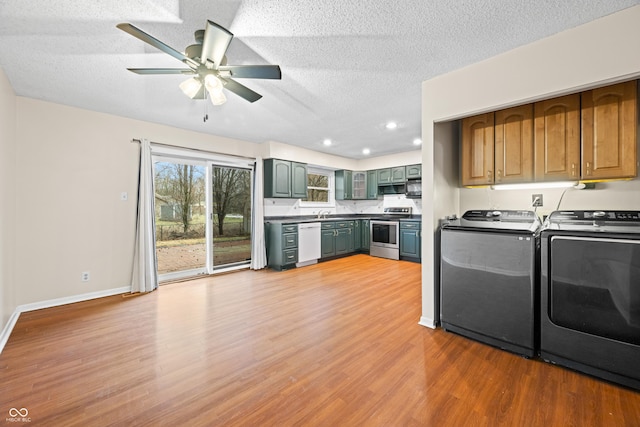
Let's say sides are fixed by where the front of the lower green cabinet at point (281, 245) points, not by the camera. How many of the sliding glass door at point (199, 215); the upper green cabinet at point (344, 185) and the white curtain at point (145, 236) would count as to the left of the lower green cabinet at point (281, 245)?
1

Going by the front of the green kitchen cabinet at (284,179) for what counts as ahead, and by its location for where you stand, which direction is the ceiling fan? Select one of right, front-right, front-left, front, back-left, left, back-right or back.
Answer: front-right

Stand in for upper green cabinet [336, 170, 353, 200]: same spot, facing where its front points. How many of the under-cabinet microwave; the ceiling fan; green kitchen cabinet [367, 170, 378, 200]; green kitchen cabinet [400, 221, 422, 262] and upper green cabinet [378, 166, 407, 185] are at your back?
0

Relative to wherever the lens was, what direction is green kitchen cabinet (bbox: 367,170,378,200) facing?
facing the viewer

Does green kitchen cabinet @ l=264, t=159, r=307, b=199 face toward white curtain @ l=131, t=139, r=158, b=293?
no

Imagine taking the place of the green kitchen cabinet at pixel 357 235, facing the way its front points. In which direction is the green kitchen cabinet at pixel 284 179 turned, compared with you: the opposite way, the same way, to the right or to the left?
the same way

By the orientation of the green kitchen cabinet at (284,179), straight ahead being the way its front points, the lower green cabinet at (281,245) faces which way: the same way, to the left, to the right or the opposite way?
the same way

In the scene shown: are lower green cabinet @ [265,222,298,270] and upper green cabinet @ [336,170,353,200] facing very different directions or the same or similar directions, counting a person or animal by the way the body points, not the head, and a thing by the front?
same or similar directions

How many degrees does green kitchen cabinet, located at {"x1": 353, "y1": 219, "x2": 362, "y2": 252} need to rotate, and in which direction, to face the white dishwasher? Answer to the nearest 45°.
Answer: approximately 90° to its right

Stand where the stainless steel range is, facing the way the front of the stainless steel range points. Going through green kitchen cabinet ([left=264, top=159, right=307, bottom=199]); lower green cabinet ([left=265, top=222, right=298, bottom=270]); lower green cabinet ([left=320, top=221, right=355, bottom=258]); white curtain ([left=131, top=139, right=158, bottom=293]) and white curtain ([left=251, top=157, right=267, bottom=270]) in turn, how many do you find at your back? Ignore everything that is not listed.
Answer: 0

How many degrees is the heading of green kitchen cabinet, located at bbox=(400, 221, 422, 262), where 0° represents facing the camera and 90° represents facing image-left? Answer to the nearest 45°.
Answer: approximately 45°

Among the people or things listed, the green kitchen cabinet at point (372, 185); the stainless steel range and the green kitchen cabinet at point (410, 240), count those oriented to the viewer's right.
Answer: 0

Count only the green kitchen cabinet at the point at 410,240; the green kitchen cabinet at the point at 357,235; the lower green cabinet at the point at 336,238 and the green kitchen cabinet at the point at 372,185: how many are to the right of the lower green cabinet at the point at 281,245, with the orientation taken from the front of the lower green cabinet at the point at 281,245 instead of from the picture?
0
